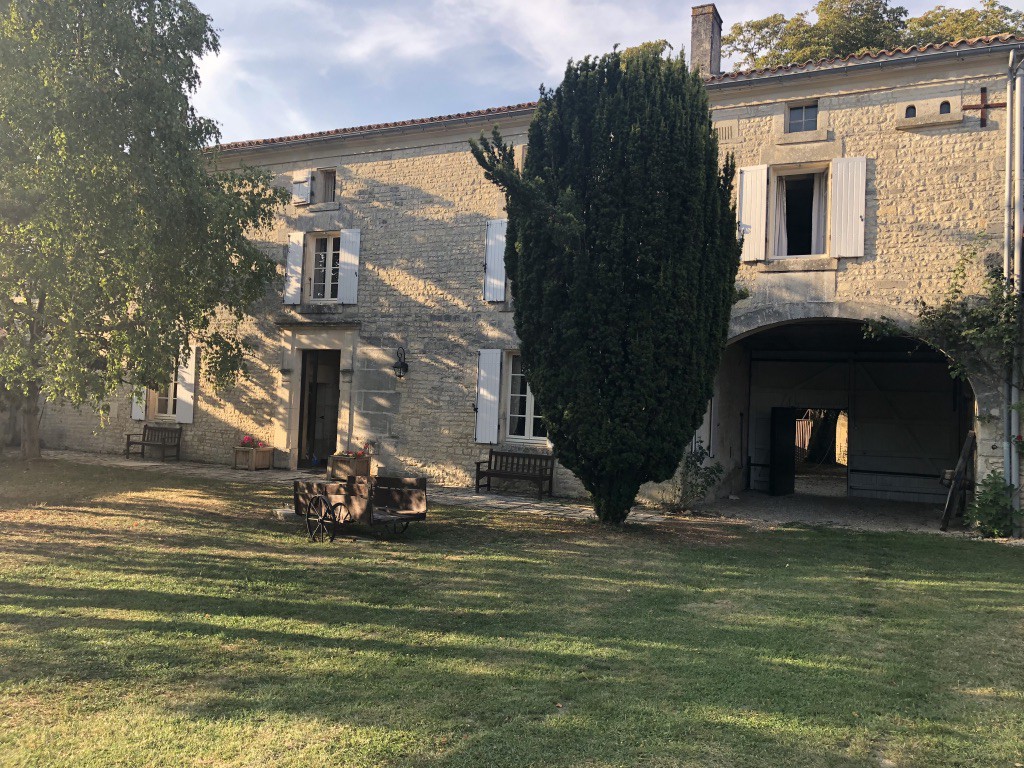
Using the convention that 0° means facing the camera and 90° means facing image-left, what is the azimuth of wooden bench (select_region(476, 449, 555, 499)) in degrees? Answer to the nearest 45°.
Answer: approximately 45°

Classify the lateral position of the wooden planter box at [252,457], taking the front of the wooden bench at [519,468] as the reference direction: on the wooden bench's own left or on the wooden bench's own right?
on the wooden bench's own right

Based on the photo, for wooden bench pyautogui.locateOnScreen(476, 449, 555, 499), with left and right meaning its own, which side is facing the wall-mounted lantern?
right

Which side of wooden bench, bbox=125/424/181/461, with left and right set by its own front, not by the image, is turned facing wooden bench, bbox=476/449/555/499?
left

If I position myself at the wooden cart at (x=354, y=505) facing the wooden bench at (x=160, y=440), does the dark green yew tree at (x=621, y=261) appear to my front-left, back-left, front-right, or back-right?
back-right

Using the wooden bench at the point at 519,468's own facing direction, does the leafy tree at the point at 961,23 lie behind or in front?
behind
